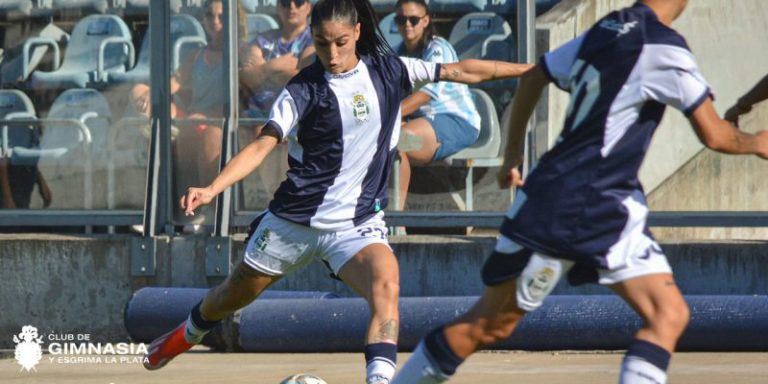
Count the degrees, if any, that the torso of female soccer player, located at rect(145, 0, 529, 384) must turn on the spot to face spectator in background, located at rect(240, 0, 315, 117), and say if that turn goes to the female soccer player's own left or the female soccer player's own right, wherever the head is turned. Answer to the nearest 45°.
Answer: approximately 180°

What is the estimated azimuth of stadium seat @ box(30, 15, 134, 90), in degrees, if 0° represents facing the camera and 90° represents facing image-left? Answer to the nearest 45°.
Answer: approximately 45°

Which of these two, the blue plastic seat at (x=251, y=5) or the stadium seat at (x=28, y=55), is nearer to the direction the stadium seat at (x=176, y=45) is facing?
the stadium seat

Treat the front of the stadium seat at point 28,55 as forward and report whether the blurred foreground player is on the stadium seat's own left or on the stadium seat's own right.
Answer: on the stadium seat's own left

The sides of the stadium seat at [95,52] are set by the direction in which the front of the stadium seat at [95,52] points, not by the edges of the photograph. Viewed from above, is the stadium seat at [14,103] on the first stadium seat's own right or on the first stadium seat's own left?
on the first stadium seat's own right

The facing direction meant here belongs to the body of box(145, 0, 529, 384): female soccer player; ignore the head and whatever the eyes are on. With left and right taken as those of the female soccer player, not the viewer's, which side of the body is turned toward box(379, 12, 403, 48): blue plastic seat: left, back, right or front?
back

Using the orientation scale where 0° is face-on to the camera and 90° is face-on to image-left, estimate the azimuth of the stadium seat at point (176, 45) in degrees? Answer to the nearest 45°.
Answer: approximately 45°

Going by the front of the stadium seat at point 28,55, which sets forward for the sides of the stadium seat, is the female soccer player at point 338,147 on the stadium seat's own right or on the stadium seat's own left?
on the stadium seat's own left
